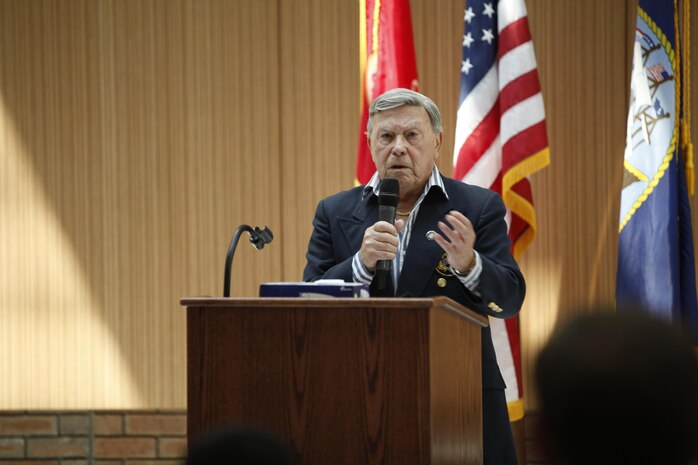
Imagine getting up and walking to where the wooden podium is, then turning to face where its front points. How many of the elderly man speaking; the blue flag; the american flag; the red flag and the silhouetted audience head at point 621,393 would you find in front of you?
1

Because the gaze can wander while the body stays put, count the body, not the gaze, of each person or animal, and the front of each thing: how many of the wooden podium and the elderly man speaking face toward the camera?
2

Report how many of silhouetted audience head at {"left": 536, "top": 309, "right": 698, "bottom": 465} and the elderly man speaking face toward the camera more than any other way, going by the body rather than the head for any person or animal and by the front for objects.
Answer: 1

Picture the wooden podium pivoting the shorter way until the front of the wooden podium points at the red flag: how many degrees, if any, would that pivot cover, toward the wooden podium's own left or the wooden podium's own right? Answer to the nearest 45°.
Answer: approximately 180°

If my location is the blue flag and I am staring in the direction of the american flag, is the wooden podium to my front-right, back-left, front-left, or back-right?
front-left

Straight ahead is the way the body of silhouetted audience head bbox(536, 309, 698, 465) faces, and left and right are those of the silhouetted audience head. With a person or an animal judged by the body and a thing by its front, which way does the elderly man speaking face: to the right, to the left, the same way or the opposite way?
the opposite way

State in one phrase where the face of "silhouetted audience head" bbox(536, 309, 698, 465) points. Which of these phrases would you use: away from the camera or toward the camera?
away from the camera

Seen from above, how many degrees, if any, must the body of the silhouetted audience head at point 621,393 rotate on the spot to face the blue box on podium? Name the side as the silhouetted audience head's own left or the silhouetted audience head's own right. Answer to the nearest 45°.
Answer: approximately 45° to the silhouetted audience head's own left

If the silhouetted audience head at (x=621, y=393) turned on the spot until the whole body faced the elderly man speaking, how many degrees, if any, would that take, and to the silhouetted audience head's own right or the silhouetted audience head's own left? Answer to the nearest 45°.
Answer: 0° — they already face them

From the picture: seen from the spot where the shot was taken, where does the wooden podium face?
facing the viewer

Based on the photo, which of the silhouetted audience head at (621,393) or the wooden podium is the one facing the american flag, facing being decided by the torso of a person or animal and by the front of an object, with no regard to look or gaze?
the silhouetted audience head

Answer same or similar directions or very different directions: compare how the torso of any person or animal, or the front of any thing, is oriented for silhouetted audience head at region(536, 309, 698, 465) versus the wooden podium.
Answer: very different directions

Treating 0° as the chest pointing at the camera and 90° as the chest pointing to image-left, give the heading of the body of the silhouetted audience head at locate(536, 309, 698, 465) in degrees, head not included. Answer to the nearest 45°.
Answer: approximately 180°

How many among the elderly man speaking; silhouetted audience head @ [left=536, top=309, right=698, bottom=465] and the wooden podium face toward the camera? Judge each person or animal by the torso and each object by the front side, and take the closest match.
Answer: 2

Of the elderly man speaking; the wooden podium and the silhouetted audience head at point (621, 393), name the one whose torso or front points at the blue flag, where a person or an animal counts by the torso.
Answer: the silhouetted audience head

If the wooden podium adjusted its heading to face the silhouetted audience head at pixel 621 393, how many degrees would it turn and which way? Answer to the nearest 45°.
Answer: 0° — it already faces them

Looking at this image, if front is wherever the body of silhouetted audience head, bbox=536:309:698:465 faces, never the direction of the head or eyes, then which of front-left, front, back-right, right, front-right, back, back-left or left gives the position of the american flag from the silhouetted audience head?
front

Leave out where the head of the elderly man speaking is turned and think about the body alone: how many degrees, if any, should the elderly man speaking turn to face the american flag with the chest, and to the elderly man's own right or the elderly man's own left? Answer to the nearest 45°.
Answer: approximately 180°

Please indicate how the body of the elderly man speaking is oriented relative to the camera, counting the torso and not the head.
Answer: toward the camera

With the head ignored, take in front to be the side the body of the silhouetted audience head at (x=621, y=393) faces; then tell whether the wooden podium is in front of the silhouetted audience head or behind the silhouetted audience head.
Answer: in front
